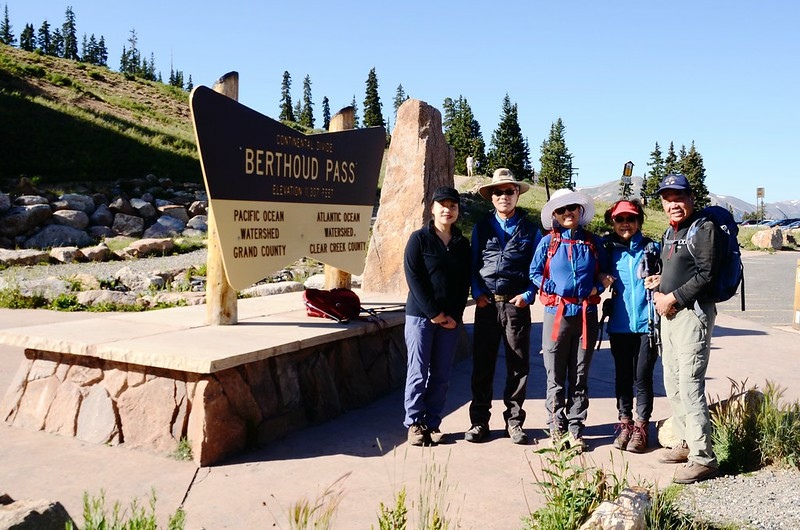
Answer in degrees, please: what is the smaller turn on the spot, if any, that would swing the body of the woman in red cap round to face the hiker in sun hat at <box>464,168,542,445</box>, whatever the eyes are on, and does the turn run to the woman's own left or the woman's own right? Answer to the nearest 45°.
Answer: approximately 90° to the woman's own right

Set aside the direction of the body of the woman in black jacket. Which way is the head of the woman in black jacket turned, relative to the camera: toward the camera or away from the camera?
toward the camera

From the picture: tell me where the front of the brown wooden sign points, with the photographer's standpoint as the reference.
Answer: facing the viewer and to the right of the viewer

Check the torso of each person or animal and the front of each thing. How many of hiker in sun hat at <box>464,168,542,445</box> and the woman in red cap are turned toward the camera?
2

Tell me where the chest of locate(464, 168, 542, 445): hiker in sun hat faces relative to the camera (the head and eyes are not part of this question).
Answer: toward the camera

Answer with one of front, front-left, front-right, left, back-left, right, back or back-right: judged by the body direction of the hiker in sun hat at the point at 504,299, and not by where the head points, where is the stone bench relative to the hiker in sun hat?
right

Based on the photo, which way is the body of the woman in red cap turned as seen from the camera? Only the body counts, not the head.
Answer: toward the camera

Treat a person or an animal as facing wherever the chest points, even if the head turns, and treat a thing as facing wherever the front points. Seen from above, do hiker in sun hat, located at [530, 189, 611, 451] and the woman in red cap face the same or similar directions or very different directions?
same or similar directions

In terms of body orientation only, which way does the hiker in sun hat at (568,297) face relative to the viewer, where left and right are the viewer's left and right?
facing the viewer

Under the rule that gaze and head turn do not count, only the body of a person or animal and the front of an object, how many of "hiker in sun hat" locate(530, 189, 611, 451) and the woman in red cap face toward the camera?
2

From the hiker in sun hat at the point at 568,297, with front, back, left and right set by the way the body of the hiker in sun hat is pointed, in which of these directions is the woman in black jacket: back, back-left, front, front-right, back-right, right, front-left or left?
right
